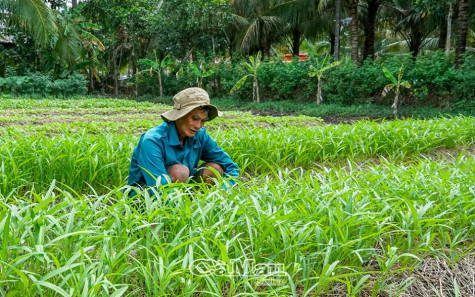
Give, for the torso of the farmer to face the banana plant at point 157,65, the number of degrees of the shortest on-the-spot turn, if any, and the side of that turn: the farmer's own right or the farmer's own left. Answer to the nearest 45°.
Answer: approximately 135° to the farmer's own left

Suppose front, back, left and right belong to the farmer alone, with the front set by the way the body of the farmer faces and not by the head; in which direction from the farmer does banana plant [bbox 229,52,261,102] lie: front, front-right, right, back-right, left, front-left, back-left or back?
back-left

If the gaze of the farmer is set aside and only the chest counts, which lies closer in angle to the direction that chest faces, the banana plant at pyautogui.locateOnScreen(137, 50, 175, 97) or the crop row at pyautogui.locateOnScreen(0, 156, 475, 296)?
the crop row

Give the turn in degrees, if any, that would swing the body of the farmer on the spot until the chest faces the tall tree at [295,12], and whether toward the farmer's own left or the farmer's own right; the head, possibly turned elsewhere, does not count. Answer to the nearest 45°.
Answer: approximately 135° to the farmer's own left

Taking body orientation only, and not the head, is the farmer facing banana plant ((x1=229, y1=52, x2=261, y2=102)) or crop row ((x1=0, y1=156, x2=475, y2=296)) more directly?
the crop row

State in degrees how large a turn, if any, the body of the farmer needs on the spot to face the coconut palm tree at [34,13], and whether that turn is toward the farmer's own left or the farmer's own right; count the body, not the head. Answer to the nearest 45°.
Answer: approximately 135° to the farmer's own left

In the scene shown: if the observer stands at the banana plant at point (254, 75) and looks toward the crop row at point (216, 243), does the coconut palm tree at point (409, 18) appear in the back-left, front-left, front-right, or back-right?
back-left

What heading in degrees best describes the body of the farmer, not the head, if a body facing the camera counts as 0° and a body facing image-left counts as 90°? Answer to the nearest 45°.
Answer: approximately 315°
